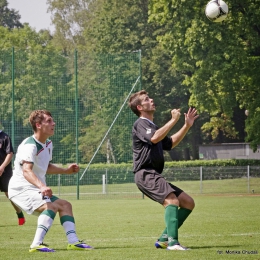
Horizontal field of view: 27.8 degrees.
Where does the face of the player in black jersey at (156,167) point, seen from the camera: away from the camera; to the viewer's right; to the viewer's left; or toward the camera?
to the viewer's right

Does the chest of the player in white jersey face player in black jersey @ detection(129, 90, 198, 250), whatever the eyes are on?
yes

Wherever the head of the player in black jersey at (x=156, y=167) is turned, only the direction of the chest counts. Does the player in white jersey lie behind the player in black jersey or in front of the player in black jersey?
behind

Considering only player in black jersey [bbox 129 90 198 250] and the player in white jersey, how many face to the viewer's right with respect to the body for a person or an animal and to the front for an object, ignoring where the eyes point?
2

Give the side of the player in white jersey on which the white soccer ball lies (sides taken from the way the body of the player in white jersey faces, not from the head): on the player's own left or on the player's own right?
on the player's own left

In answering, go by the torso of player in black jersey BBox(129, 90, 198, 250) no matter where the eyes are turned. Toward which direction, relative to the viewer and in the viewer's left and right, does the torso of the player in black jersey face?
facing to the right of the viewer

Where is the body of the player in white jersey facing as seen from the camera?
to the viewer's right

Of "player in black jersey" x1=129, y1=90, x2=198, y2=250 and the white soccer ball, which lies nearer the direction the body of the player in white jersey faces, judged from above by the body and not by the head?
the player in black jersey
